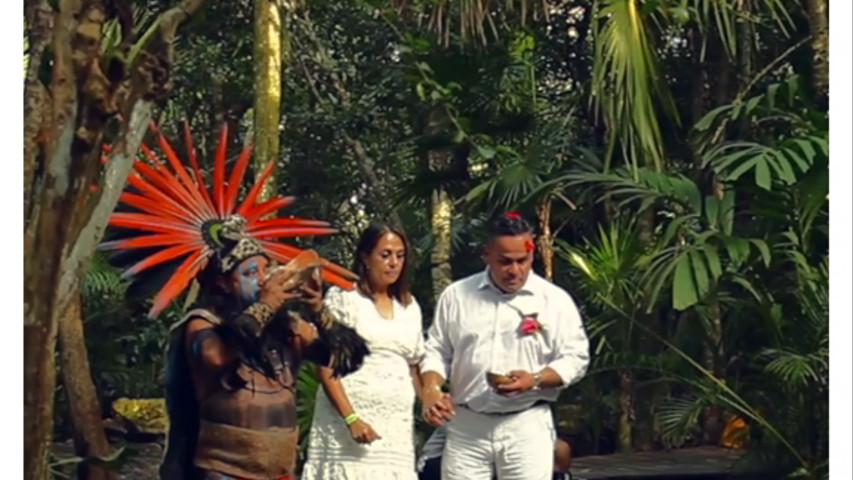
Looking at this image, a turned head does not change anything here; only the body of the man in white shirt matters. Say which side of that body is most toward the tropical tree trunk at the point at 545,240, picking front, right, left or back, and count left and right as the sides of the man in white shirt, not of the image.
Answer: back

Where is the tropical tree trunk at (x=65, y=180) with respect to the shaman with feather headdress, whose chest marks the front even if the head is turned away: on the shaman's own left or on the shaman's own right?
on the shaman's own right

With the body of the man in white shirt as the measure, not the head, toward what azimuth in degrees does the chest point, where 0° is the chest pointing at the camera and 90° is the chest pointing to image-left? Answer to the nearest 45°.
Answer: approximately 0°

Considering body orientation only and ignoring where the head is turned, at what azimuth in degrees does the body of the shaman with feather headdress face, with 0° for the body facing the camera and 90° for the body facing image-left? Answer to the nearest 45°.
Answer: approximately 315°

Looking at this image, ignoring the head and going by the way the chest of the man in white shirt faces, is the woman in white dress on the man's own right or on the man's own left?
on the man's own right

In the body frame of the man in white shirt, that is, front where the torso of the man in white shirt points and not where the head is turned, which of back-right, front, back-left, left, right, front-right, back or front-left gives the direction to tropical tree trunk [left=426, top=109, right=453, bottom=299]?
back
